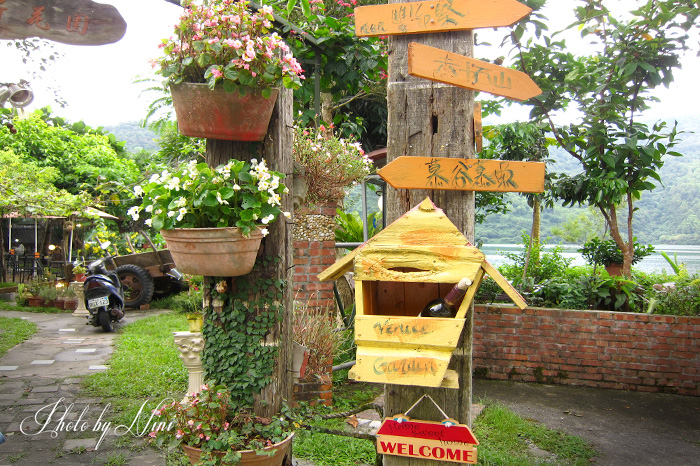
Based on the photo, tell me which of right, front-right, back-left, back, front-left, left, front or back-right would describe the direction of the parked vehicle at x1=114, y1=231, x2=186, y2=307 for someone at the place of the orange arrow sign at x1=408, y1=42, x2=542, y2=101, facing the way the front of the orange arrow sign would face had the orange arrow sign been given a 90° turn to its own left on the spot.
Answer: back-left

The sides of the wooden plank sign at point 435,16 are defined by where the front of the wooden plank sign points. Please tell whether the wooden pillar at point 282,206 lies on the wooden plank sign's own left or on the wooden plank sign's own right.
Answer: on the wooden plank sign's own right

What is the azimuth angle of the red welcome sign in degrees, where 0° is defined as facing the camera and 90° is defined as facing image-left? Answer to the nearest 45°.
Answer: approximately 0°

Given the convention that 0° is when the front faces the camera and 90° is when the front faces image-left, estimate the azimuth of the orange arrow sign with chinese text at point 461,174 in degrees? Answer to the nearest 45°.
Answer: approximately 0°

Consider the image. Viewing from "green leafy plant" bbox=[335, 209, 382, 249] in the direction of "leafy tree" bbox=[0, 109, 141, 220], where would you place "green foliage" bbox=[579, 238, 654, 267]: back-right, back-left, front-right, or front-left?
back-right

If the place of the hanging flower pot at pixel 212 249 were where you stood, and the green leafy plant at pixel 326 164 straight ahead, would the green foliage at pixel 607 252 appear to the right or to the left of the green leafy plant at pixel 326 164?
right

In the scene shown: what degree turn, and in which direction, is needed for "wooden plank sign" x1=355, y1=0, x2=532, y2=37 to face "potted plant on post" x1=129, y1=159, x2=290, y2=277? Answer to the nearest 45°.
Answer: approximately 90° to its right

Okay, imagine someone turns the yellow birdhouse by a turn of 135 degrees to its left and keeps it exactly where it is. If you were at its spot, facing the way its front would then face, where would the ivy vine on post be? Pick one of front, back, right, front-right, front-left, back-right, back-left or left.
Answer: left
